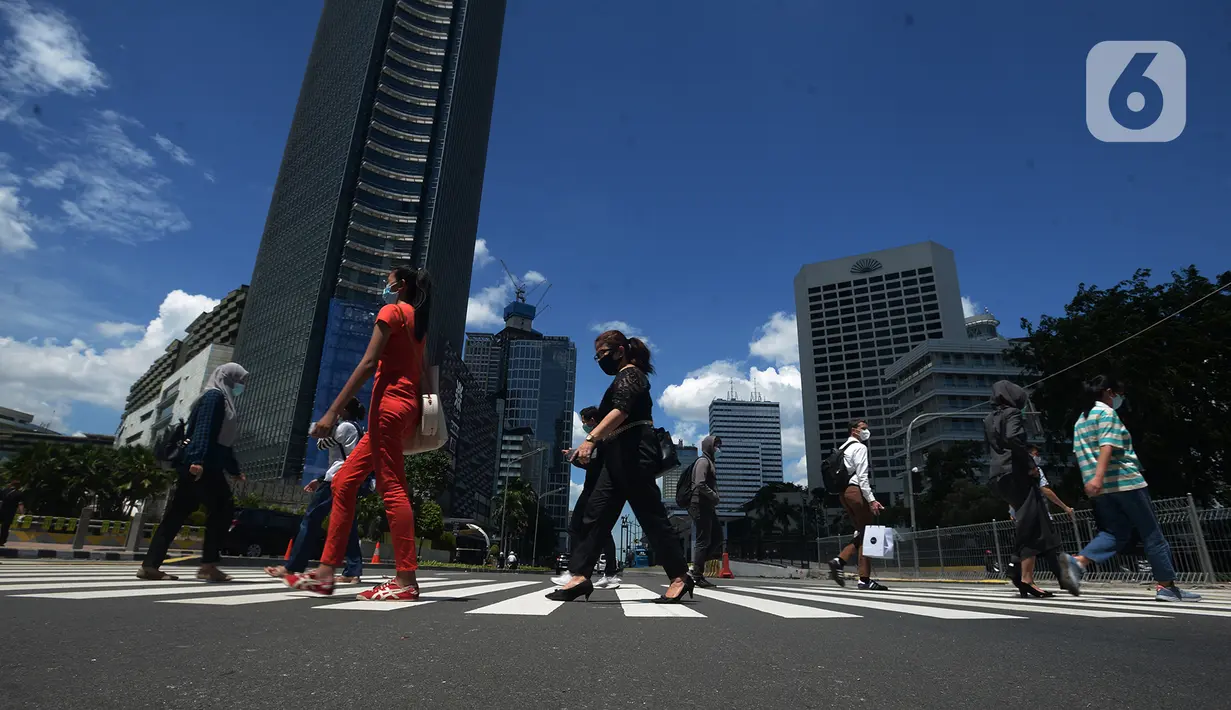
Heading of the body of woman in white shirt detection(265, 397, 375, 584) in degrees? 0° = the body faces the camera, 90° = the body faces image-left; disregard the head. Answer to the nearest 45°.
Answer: approximately 90°

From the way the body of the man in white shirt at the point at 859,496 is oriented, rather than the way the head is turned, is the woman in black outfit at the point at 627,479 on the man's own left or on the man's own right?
on the man's own right

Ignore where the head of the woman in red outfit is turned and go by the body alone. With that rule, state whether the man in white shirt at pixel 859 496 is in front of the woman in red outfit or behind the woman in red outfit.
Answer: behind

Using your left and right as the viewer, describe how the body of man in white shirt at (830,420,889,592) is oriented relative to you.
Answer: facing to the right of the viewer

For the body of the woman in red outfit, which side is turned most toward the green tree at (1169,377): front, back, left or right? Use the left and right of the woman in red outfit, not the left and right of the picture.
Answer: back
